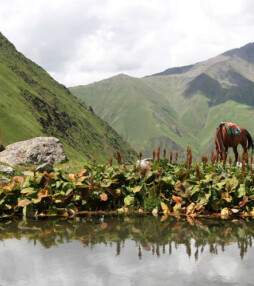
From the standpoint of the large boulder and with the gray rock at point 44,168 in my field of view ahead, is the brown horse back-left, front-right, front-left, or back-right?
front-left

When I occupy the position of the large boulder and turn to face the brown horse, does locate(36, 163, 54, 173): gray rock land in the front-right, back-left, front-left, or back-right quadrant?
front-right

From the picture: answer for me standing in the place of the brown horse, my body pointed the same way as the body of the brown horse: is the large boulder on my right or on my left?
on my right

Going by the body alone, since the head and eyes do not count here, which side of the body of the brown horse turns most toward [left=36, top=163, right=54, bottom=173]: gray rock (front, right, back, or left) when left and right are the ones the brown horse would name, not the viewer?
front

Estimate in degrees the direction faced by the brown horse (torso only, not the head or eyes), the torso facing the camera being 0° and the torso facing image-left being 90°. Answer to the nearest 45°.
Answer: approximately 45°
